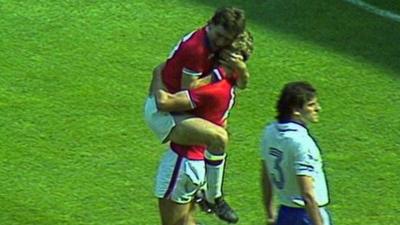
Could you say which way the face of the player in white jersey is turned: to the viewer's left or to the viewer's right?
to the viewer's right

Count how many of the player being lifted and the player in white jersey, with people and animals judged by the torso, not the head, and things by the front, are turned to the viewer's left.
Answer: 0

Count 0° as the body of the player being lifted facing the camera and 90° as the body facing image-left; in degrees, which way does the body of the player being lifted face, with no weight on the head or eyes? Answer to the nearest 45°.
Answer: approximately 270°

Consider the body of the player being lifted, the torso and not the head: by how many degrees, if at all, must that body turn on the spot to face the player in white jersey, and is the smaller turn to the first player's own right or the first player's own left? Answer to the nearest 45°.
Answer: approximately 45° to the first player's own right
